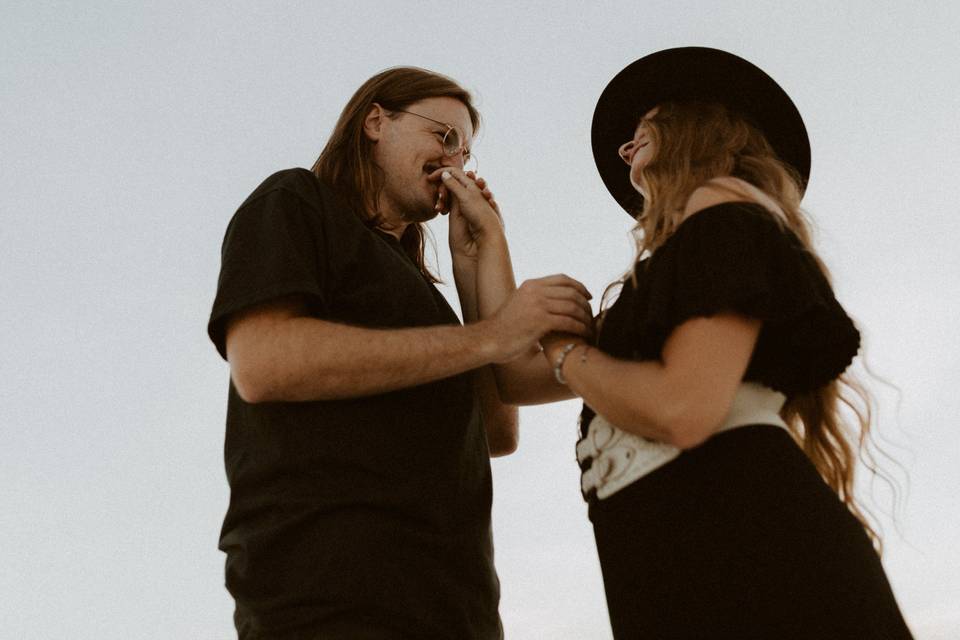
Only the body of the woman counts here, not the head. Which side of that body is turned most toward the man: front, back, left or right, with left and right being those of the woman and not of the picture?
front

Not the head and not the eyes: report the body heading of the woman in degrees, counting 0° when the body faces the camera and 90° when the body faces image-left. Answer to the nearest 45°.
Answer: approximately 90°
